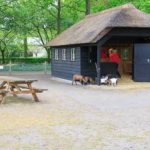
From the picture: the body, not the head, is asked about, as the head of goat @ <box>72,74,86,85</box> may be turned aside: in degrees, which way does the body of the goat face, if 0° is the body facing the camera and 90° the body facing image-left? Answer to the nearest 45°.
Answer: approximately 270°

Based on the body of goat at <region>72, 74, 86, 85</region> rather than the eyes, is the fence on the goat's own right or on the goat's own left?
on the goat's own left
